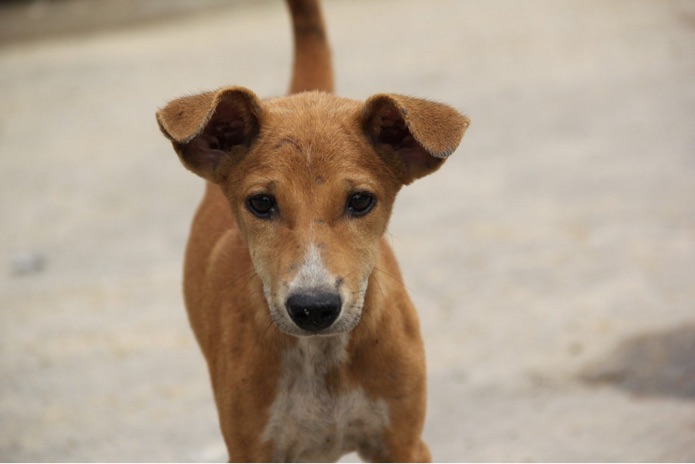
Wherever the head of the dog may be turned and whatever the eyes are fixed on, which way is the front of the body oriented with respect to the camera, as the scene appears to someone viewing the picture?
toward the camera

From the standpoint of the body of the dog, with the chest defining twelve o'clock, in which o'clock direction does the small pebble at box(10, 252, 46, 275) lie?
The small pebble is roughly at 5 o'clock from the dog.
